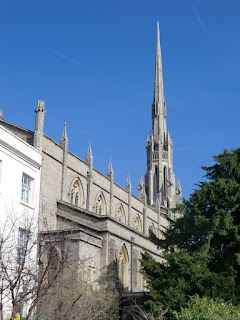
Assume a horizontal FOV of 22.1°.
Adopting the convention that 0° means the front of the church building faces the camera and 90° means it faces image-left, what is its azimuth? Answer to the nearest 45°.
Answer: approximately 225°
